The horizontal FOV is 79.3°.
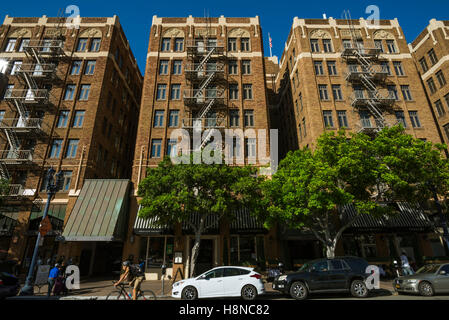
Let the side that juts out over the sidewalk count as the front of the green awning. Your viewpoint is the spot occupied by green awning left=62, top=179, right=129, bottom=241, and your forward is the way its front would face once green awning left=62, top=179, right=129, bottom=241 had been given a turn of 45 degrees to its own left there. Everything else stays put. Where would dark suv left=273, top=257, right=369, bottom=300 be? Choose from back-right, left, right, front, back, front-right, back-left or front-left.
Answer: front

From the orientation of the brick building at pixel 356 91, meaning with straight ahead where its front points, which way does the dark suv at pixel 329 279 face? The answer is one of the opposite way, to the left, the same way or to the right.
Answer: to the right

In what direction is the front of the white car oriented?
to the viewer's left

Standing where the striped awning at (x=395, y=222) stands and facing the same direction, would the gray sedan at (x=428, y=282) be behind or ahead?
ahead

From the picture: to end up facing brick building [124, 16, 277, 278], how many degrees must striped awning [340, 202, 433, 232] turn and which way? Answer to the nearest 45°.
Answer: approximately 45° to its right

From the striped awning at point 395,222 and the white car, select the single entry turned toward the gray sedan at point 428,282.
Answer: the striped awning

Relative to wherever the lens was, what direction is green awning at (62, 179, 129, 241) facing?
facing the viewer

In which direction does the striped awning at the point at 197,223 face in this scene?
toward the camera

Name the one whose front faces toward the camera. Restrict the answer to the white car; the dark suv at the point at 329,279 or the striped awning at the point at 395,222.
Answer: the striped awning

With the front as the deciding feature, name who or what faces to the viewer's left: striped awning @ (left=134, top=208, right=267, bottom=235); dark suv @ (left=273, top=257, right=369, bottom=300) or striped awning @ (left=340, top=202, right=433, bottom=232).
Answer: the dark suv

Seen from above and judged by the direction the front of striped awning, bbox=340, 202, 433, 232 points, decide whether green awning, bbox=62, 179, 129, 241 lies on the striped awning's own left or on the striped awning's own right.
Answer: on the striped awning's own right

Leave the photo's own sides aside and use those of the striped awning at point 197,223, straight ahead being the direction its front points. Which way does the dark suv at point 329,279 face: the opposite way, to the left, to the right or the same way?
to the right

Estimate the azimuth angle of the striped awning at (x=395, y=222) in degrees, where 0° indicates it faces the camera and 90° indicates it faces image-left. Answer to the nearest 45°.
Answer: approximately 0°

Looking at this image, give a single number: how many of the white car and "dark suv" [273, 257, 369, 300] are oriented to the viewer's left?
2

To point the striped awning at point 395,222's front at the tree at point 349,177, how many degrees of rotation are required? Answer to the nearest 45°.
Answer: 0° — it already faces it

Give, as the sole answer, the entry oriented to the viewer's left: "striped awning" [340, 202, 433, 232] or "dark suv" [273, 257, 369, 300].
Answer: the dark suv

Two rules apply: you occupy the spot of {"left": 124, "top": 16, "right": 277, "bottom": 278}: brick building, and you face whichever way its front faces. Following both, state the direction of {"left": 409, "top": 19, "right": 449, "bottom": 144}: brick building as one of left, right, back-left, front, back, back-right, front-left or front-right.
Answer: left
